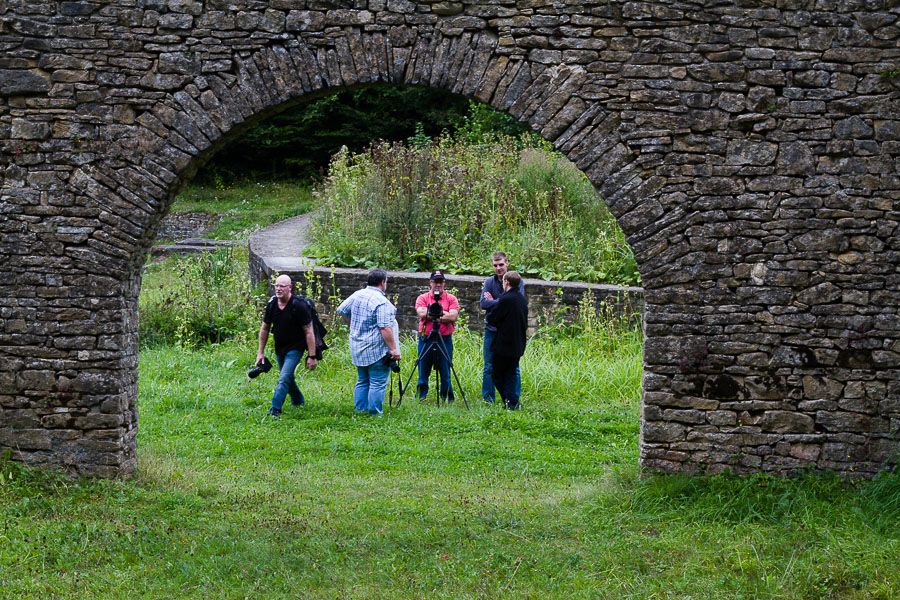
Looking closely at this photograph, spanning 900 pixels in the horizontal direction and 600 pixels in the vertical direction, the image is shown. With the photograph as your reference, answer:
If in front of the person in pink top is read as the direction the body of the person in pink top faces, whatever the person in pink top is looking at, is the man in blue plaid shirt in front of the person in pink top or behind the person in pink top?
in front

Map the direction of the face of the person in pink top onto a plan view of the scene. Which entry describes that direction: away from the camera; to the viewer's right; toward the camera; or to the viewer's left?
toward the camera

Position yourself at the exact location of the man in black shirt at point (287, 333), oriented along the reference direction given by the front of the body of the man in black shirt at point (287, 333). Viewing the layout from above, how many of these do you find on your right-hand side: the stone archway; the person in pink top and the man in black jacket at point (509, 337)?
0

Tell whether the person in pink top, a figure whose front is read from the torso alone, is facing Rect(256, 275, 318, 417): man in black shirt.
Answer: no

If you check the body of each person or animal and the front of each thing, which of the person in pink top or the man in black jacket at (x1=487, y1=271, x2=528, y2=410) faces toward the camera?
the person in pink top

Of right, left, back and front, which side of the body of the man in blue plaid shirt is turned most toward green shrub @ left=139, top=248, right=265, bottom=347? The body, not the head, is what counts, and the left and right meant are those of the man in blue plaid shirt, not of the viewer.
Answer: left

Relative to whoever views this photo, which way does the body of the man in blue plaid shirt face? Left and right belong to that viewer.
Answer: facing away from the viewer and to the right of the viewer

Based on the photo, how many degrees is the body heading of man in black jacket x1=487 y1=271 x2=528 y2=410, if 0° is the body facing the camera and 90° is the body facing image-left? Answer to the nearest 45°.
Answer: approximately 135°

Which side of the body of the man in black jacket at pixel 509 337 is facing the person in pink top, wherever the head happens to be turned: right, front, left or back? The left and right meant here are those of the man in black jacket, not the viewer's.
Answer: front

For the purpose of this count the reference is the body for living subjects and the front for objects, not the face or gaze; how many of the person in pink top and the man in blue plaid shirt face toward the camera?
1

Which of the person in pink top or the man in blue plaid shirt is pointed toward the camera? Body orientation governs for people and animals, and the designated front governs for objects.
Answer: the person in pink top

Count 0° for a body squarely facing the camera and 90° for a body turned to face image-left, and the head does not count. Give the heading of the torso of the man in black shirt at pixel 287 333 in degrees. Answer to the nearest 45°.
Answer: approximately 45°

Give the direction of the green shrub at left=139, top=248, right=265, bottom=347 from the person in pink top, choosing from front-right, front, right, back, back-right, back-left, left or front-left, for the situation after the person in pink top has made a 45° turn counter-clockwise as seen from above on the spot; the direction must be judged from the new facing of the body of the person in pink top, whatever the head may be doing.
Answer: back

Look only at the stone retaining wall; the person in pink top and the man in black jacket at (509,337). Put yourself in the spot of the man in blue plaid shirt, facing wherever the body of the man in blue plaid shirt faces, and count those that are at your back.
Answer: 0

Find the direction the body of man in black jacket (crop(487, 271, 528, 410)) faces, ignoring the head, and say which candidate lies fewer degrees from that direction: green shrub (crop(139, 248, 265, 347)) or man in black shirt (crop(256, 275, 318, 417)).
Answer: the green shrub

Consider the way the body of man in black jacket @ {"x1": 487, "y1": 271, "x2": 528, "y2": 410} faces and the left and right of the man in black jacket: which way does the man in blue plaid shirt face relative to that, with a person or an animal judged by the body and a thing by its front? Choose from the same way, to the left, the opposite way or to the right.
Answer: to the right

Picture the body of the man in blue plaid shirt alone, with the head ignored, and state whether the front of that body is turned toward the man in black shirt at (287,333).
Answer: no

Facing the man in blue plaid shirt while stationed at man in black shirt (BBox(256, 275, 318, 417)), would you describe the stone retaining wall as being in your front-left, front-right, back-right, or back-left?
front-left

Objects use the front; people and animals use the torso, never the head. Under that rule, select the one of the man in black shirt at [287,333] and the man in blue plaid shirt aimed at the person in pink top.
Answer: the man in blue plaid shirt

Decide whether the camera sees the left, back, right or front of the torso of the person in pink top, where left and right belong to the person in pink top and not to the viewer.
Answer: front

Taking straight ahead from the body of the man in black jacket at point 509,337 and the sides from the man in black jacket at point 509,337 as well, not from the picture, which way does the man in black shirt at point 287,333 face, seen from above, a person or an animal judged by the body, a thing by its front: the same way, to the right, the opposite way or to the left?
to the left
